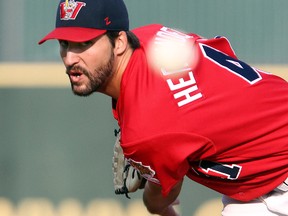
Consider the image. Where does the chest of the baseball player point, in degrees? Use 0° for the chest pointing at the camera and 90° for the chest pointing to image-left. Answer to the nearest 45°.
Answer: approximately 90°

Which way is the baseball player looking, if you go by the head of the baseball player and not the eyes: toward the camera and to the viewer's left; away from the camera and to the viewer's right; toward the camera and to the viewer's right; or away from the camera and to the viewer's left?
toward the camera and to the viewer's left
